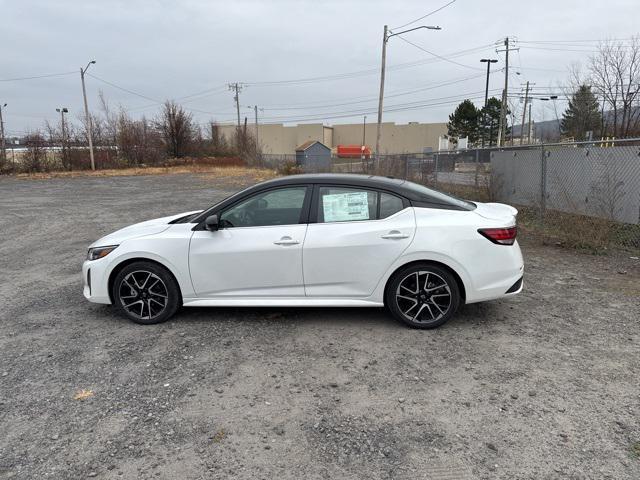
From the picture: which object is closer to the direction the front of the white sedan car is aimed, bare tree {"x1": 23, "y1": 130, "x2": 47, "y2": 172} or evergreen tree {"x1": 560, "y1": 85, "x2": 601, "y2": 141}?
the bare tree

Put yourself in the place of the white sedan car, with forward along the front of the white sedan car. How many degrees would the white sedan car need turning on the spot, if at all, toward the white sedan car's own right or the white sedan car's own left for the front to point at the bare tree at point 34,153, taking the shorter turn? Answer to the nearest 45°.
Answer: approximately 45° to the white sedan car's own right

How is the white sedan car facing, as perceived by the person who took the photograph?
facing to the left of the viewer

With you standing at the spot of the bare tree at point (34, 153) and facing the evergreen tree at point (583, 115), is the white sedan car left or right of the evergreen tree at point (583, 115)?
right

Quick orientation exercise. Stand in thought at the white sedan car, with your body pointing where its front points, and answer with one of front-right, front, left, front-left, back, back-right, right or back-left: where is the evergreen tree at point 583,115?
back-right
